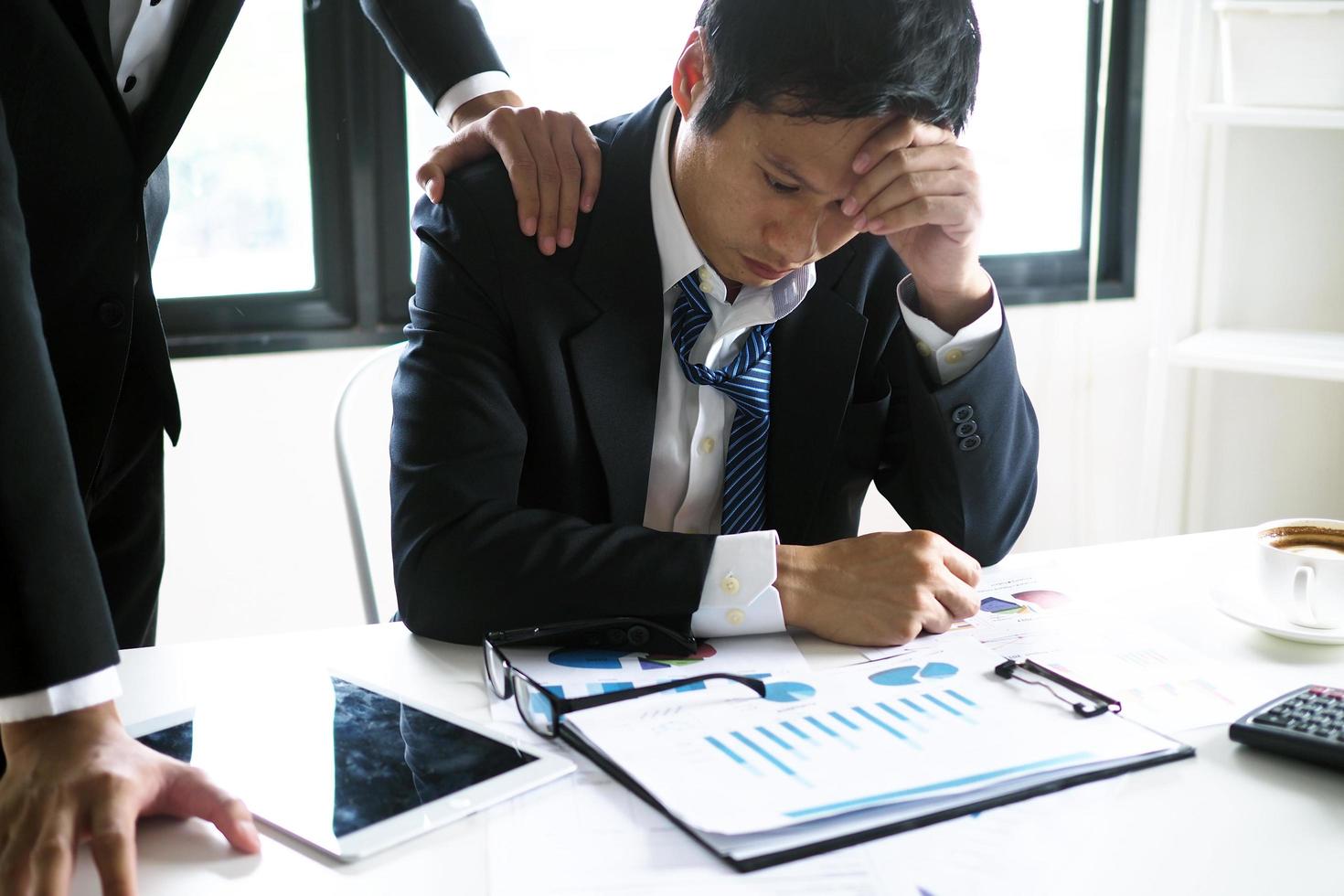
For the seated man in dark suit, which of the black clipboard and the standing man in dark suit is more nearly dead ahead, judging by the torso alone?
the black clipboard

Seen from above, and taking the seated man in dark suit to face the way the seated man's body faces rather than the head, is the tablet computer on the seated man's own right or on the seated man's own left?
on the seated man's own right

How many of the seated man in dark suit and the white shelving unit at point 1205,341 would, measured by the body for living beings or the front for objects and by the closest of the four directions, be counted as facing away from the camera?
0

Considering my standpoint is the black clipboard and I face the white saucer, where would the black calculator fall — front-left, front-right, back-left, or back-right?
front-right

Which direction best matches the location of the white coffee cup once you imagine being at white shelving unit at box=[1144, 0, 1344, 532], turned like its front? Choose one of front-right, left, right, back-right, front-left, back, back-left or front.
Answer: front-left

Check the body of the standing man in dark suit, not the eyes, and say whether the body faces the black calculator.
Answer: yes

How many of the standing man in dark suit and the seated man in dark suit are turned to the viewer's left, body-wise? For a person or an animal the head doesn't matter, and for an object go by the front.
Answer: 0

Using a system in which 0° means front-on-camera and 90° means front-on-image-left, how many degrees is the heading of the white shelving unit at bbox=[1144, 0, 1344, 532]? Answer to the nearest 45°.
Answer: approximately 45°

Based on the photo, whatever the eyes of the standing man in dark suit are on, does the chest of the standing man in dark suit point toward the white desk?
yes

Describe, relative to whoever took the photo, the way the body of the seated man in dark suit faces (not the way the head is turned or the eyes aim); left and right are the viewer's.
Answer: facing the viewer and to the right of the viewer

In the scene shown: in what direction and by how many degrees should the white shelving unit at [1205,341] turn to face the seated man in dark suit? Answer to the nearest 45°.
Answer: approximately 45° to its left

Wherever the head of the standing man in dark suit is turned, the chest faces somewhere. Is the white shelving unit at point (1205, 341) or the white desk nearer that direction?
the white desk

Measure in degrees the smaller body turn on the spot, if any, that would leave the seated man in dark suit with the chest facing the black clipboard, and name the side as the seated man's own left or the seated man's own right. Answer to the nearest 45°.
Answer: approximately 45° to the seated man's own right

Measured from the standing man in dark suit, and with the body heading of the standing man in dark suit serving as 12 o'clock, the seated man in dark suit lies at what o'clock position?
The seated man in dark suit is roughly at 11 o'clock from the standing man in dark suit.

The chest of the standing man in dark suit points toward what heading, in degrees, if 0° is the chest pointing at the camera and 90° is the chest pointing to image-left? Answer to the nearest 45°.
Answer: approximately 315°

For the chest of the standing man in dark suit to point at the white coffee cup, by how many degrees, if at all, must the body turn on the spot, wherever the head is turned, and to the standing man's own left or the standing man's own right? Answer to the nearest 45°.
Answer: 0° — they already face it
